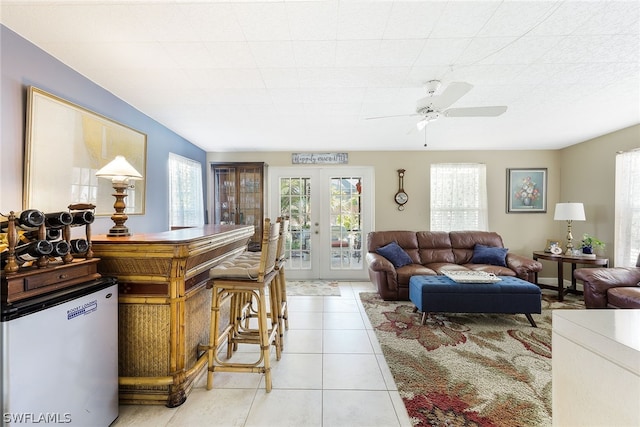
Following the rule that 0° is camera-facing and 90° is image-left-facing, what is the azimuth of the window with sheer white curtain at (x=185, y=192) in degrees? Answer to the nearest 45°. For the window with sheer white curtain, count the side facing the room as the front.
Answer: approximately 315°

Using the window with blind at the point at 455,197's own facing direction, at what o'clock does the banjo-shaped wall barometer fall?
The banjo-shaped wall barometer is roughly at 2 o'clock from the window with blind.

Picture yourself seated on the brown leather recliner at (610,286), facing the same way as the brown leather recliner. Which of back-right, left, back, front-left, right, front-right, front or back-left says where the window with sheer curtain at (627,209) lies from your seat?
back-right

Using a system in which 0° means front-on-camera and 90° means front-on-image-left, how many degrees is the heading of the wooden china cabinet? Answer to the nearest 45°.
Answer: approximately 0°

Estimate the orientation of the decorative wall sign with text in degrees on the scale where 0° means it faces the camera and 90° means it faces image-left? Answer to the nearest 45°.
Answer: approximately 0°

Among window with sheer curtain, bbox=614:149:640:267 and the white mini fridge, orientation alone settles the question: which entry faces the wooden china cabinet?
the window with sheer curtain

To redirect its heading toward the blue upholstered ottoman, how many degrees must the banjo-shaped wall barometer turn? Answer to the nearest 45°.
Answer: approximately 45° to its left

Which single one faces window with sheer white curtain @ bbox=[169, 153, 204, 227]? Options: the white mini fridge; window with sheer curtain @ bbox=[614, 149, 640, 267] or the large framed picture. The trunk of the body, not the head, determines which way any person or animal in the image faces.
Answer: window with sheer curtain @ bbox=[614, 149, 640, 267]
